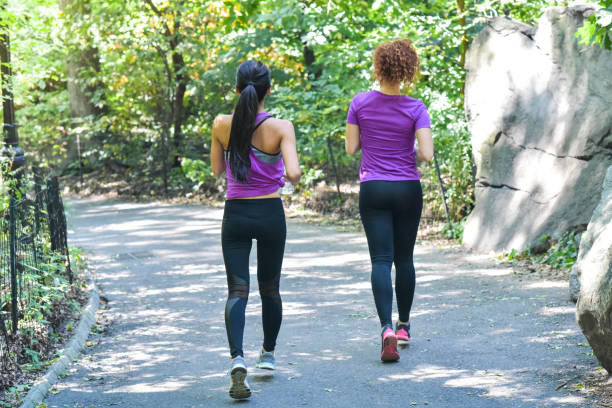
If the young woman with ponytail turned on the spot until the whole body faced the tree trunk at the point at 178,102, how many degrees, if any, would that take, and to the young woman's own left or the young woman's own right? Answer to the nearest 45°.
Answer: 0° — they already face it

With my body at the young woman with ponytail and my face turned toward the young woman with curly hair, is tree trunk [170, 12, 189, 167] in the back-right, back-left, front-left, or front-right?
front-left

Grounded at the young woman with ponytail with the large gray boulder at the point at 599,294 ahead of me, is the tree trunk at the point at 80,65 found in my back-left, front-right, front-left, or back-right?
back-left

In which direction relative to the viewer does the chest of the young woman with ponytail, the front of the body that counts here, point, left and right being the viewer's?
facing away from the viewer

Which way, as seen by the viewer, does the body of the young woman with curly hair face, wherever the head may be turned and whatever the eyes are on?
away from the camera

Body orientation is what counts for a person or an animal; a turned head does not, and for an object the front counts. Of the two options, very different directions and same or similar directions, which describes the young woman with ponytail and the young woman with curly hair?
same or similar directions

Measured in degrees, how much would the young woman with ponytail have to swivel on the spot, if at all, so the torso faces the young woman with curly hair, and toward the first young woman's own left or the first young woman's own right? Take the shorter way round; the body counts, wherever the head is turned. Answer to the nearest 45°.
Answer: approximately 45° to the first young woman's own right

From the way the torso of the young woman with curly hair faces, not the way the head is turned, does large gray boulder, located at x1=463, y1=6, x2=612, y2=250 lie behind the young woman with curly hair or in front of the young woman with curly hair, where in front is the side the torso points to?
in front

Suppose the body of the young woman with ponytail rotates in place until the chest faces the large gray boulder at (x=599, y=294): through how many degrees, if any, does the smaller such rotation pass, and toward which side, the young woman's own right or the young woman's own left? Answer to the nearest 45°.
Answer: approximately 90° to the young woman's own right

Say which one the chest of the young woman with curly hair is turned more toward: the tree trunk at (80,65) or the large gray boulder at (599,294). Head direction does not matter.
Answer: the tree trunk

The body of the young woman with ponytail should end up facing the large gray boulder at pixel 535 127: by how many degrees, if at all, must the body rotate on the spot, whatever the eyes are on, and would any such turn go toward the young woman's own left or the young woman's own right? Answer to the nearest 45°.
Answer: approximately 45° to the young woman's own right

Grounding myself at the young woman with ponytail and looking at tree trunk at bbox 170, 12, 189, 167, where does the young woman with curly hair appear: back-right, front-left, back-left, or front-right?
front-right

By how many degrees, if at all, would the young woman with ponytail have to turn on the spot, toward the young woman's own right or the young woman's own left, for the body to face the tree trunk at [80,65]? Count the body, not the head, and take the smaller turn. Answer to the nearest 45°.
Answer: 0° — they already face it

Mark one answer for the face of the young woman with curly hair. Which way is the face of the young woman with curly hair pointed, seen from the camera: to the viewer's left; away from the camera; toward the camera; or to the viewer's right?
away from the camera

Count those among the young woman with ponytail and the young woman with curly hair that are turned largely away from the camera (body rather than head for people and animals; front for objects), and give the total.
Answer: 2

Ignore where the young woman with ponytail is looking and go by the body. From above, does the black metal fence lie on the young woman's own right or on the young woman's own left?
on the young woman's own left
